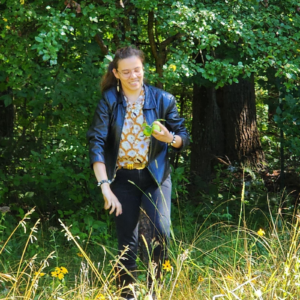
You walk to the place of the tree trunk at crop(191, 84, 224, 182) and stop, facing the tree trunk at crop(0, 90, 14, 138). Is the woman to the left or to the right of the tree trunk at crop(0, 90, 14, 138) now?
left

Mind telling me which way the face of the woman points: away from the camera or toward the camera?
toward the camera

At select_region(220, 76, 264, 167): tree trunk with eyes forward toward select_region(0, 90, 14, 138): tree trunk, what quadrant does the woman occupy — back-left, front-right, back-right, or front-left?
front-left

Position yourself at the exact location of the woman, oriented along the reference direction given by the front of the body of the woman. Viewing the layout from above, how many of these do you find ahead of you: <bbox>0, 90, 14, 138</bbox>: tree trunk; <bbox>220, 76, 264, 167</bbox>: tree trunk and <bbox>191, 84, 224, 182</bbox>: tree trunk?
0

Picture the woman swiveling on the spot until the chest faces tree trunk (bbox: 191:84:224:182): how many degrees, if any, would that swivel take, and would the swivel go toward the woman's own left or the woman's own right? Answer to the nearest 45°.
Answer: approximately 180°

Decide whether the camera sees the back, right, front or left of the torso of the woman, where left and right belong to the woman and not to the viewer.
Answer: front

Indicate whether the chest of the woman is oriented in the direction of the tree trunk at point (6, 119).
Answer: no
